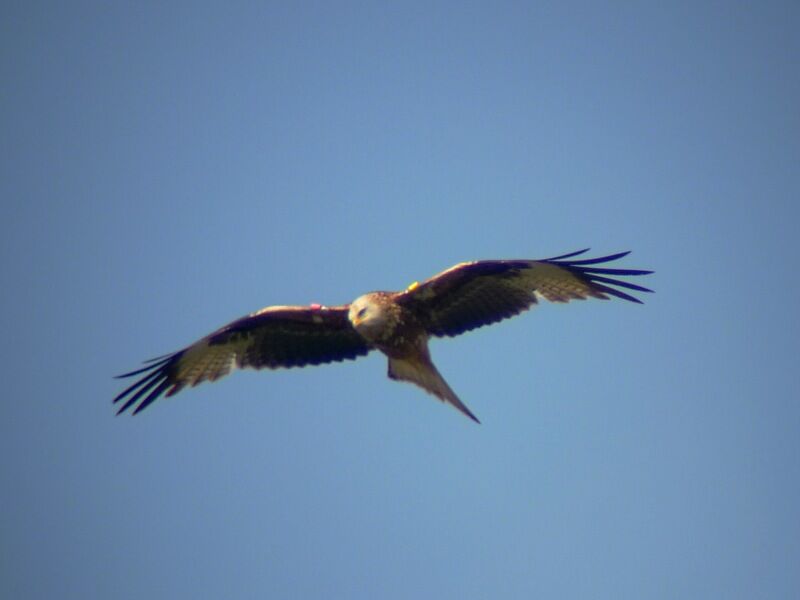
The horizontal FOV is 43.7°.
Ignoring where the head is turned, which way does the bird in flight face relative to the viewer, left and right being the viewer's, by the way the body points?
facing the viewer and to the left of the viewer
